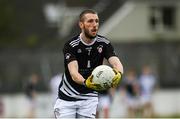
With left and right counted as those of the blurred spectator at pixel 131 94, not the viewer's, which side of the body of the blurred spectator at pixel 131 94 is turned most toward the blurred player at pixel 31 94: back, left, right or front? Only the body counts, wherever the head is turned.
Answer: right

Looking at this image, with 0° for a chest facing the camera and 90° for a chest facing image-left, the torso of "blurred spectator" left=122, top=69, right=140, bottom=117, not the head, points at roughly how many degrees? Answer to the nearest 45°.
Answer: approximately 0°

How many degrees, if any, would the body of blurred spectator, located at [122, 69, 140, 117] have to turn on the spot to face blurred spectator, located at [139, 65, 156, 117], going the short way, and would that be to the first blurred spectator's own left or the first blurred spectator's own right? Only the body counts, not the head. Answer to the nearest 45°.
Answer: approximately 135° to the first blurred spectator's own left

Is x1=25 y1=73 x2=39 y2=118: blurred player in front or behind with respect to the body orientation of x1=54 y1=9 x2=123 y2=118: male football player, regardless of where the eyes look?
behind

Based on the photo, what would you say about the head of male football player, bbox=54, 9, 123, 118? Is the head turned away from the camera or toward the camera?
toward the camera

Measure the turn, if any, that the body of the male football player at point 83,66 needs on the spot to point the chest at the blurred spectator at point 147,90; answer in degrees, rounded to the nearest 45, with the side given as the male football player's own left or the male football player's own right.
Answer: approximately 135° to the male football player's own left

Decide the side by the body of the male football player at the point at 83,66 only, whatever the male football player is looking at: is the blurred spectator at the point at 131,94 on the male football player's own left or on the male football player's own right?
on the male football player's own left

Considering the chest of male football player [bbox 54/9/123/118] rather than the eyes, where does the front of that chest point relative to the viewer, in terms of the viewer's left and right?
facing the viewer and to the right of the viewer
